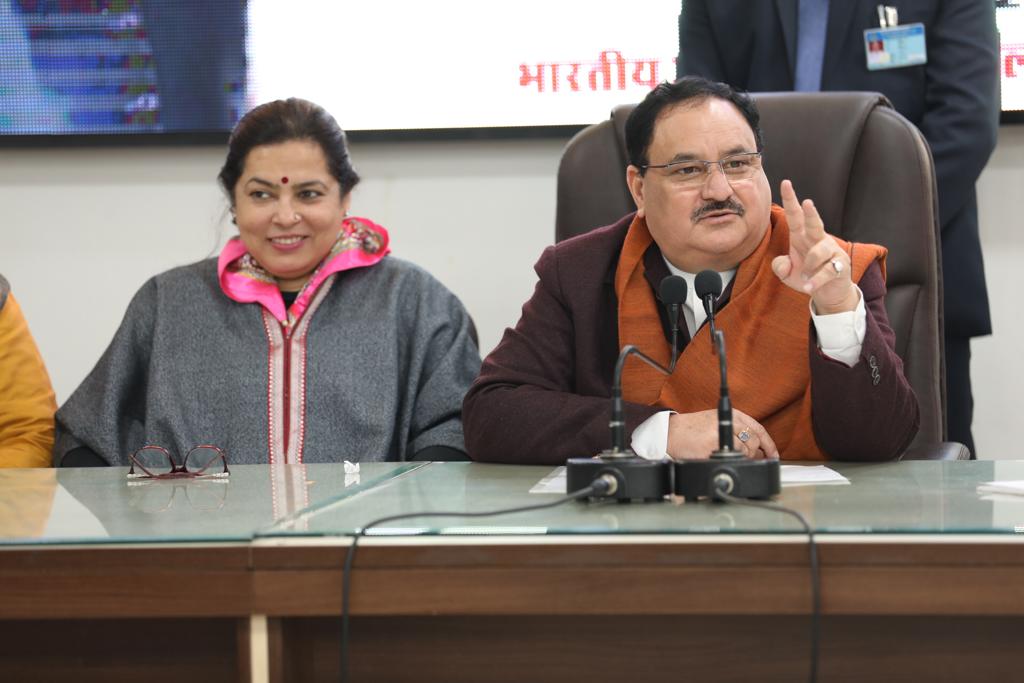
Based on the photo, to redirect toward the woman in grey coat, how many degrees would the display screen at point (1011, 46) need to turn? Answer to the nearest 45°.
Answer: approximately 45° to its right

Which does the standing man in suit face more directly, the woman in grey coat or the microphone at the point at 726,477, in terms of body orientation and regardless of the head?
the microphone

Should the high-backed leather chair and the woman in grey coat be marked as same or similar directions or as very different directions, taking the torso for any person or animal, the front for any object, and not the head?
same or similar directions

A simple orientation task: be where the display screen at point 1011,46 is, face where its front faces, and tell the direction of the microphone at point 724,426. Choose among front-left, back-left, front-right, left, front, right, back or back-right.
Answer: front

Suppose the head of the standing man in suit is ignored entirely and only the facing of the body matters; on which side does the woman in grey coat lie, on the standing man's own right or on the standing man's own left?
on the standing man's own right

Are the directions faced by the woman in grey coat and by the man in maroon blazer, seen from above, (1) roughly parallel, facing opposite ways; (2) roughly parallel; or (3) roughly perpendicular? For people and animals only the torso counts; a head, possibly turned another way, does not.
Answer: roughly parallel

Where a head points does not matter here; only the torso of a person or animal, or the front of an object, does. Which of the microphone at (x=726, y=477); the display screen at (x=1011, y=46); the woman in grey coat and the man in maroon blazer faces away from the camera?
the microphone

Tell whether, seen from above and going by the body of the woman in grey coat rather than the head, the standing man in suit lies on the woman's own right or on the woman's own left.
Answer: on the woman's own left

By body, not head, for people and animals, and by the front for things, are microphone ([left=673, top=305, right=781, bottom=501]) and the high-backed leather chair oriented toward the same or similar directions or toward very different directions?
very different directions

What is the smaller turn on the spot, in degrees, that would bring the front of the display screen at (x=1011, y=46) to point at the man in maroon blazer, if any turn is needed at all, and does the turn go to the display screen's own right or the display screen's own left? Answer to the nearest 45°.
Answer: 0° — it already faces them

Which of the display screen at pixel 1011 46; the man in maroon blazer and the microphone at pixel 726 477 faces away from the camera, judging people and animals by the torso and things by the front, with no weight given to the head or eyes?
the microphone

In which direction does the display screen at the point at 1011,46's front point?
toward the camera

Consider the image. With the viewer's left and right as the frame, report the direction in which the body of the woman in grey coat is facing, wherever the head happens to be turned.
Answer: facing the viewer

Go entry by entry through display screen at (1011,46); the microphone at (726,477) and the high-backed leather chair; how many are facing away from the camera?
1

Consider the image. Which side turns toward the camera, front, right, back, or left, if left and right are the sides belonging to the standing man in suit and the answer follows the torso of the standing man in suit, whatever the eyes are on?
front

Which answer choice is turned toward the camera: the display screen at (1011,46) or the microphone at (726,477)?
the display screen

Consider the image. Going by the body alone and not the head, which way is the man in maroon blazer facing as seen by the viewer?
toward the camera
